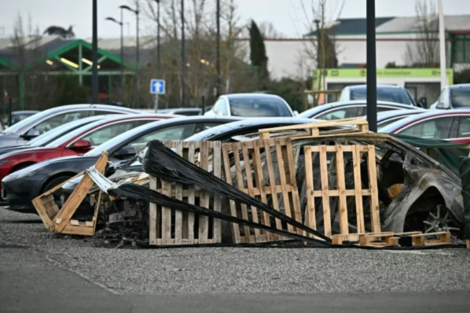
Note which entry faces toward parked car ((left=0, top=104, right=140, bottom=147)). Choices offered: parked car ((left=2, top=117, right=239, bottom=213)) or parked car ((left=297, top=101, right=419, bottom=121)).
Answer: parked car ((left=297, top=101, right=419, bottom=121))

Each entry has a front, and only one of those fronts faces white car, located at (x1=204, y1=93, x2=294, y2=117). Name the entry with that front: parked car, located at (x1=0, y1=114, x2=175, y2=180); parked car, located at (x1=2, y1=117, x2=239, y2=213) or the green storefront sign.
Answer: the green storefront sign

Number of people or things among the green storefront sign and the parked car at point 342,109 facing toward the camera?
1

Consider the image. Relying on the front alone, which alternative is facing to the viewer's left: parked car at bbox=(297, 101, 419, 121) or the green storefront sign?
the parked car

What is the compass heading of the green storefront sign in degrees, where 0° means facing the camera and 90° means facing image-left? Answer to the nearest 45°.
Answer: approximately 0°

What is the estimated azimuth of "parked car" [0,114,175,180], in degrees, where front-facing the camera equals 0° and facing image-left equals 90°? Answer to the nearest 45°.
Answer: approximately 45°

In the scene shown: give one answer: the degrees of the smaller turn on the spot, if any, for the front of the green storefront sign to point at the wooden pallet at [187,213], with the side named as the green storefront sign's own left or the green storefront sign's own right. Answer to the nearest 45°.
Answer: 0° — it already faces it

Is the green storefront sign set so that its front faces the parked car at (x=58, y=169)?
yes

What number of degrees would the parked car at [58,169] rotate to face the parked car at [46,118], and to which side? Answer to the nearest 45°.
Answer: approximately 135° to its right
